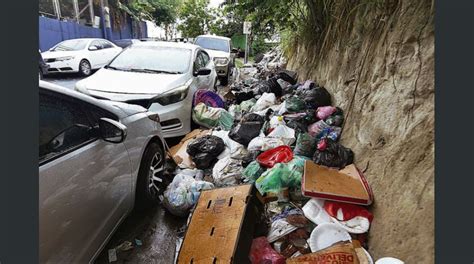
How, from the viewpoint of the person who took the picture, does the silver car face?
facing away from the viewer and to the right of the viewer

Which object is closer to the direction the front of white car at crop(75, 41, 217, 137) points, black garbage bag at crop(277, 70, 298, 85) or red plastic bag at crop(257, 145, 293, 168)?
the red plastic bag

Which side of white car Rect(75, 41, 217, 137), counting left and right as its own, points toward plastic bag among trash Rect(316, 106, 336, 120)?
left

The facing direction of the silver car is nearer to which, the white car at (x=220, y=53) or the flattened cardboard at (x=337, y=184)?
the white car

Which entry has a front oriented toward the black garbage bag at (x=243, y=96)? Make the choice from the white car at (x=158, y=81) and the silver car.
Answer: the silver car

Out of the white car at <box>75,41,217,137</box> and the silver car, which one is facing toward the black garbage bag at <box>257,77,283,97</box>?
the silver car

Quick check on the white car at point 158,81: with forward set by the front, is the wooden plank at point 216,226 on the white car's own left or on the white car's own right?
on the white car's own left

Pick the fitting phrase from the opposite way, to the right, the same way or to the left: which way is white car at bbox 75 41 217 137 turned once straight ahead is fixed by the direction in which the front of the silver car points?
the opposite way
